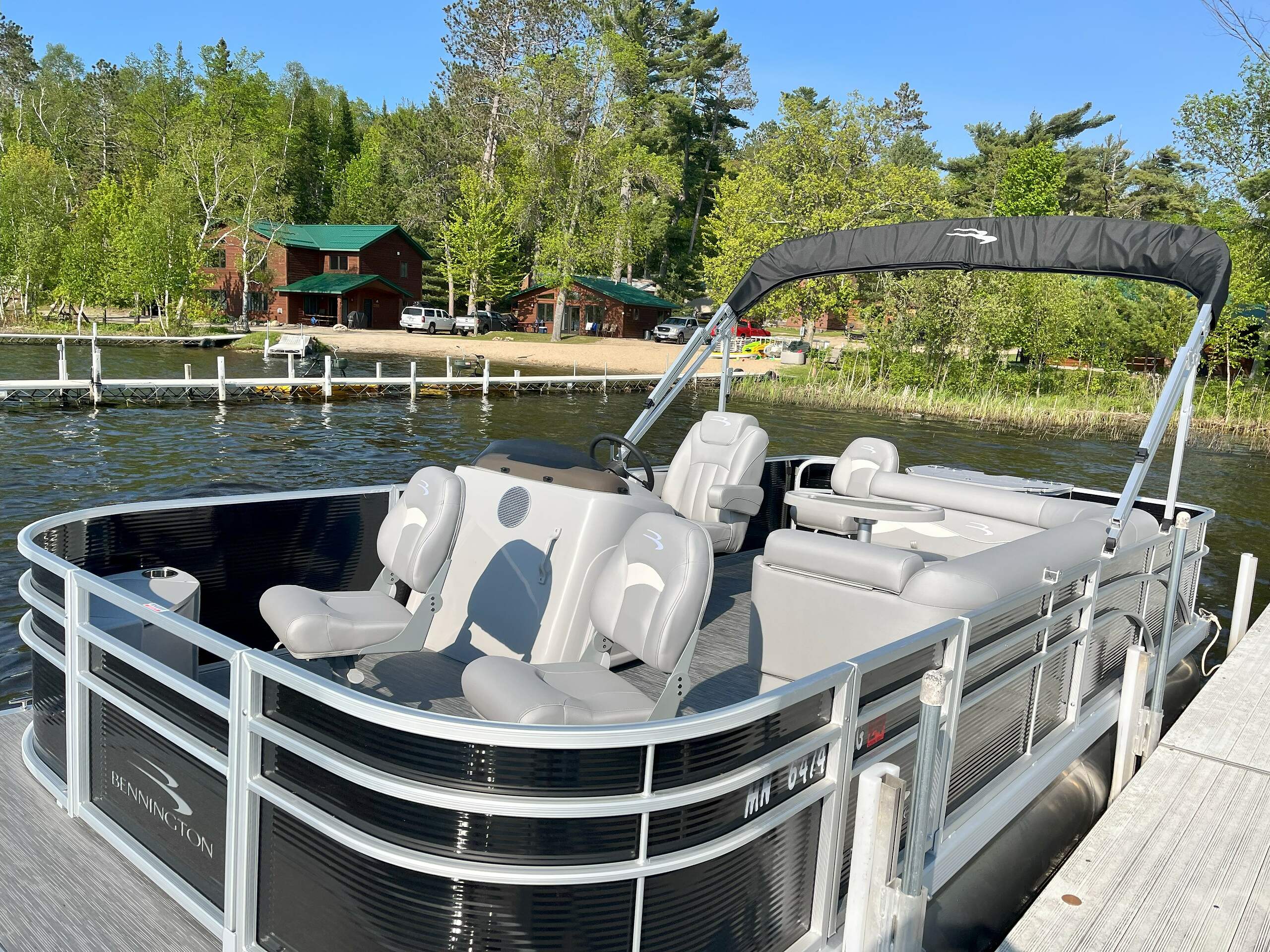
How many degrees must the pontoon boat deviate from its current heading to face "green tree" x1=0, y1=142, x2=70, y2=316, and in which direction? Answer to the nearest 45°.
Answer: approximately 90° to its right

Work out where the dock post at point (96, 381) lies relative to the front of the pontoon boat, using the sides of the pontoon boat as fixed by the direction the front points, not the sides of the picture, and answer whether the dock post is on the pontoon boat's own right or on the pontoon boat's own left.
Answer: on the pontoon boat's own right

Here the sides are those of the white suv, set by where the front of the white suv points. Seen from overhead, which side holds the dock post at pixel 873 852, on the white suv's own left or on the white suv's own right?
on the white suv's own right

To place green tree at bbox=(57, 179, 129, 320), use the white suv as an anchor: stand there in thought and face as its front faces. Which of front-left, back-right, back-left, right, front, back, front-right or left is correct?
back-left

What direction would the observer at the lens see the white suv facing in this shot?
facing away from the viewer and to the right of the viewer

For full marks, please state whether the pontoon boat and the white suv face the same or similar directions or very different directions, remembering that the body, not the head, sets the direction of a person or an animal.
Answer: very different directions

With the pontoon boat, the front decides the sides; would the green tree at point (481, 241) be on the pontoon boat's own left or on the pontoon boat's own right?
on the pontoon boat's own right

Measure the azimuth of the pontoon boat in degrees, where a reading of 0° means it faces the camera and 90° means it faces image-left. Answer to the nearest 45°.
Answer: approximately 45°
